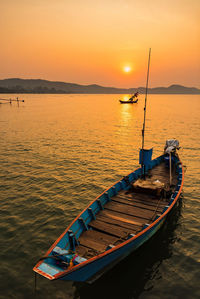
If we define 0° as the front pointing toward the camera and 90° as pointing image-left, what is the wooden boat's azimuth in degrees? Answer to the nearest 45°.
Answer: approximately 45°
